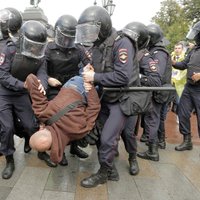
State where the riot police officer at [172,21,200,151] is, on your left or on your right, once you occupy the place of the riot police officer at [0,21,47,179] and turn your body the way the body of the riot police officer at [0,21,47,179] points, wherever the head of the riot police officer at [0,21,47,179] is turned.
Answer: on your left

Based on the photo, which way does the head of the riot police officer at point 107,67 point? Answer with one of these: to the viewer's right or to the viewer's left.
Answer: to the viewer's left

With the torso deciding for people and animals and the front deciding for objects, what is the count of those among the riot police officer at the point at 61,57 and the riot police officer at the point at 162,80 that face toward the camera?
1

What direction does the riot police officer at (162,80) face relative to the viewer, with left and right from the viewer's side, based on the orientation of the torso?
facing to the left of the viewer

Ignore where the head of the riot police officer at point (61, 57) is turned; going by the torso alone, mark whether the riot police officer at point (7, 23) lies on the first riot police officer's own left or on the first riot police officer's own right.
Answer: on the first riot police officer's own right

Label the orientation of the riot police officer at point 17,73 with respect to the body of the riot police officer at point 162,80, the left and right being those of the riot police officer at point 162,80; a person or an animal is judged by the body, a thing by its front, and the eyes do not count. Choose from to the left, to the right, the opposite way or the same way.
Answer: the opposite way
